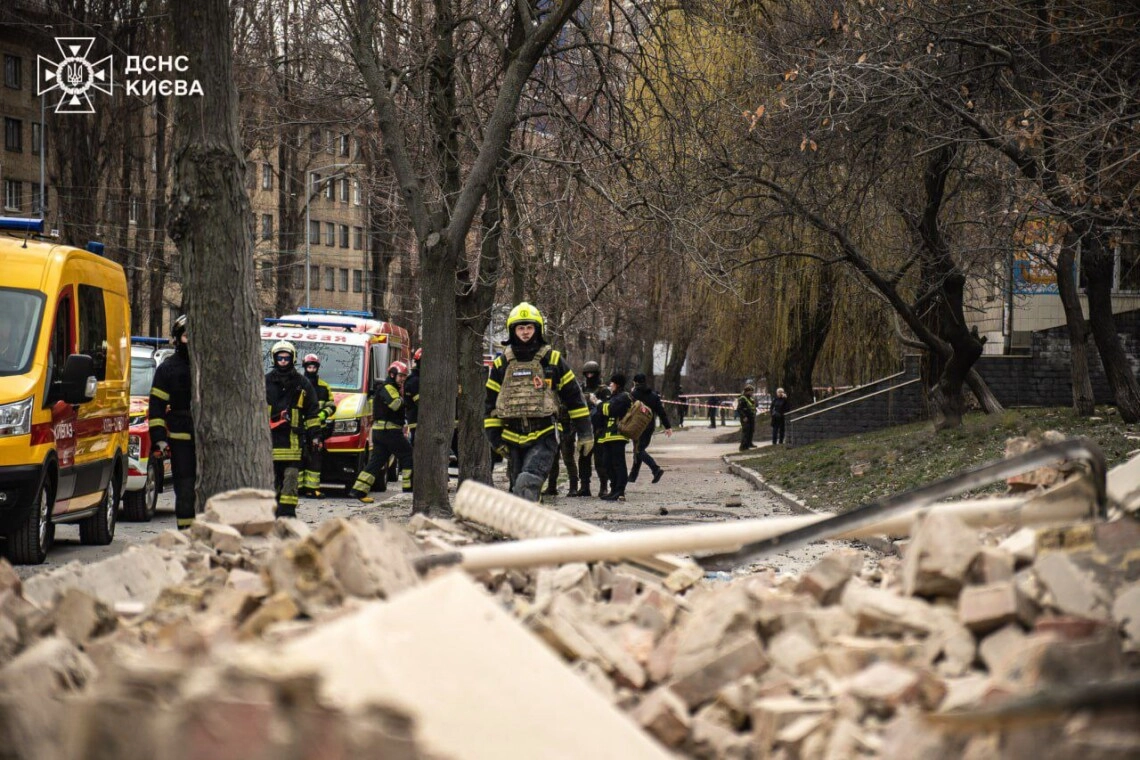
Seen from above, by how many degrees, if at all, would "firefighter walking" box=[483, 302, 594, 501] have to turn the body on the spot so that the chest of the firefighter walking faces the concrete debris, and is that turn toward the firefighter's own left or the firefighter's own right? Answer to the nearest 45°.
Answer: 0° — they already face it

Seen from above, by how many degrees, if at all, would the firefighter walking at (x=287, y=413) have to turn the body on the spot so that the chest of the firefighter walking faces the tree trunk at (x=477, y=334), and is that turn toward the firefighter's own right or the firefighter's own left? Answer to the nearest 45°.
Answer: approximately 135° to the firefighter's own left

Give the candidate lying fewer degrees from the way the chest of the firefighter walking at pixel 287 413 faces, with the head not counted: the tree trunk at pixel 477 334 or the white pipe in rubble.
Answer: the white pipe in rubble

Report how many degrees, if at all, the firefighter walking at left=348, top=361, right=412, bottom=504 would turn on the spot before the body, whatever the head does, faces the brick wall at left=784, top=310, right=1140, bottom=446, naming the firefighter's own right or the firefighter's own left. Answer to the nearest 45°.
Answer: approximately 45° to the firefighter's own left

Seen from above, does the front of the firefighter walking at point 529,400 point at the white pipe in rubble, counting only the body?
yes

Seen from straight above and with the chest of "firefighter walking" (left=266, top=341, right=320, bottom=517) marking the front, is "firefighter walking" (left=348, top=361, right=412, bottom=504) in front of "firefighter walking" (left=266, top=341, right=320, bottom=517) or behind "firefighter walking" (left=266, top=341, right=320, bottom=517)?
behind

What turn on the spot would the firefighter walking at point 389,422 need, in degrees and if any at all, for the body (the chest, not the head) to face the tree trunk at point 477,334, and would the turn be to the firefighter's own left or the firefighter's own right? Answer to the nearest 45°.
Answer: approximately 45° to the firefighter's own right

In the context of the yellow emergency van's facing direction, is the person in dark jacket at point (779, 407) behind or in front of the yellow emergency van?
behind

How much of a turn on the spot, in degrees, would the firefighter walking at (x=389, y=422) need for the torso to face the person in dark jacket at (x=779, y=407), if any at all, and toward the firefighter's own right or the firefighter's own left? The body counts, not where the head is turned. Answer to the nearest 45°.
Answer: approximately 45° to the firefighter's own left

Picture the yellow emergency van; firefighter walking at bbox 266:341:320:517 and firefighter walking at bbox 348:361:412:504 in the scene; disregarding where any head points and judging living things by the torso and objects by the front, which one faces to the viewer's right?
firefighter walking at bbox 348:361:412:504
